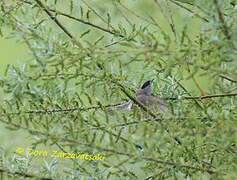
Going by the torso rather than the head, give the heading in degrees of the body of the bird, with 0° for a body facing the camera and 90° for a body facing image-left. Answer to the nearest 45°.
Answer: approximately 270°
